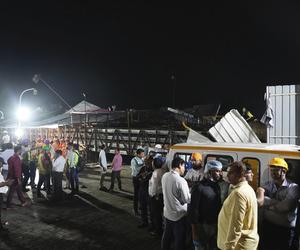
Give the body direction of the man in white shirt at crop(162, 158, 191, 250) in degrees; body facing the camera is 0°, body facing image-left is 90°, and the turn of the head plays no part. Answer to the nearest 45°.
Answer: approximately 225°

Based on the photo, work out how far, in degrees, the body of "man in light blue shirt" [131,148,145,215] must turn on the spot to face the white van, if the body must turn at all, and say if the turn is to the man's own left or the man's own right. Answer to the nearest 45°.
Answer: approximately 45° to the man's own right

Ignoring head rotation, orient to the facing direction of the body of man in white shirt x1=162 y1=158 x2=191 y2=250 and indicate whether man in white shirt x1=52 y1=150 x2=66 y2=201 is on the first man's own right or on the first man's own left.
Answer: on the first man's own left

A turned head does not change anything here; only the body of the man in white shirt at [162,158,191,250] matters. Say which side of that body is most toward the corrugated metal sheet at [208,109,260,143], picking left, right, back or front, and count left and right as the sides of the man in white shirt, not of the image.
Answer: front

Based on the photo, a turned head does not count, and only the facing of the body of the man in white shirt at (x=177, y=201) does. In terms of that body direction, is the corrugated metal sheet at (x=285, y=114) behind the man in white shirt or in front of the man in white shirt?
in front

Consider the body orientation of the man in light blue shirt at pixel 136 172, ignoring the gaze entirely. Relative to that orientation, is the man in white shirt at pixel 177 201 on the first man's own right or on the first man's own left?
on the first man's own right

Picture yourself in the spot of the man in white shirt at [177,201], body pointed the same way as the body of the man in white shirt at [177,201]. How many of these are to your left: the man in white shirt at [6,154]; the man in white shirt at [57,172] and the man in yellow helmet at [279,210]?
2
